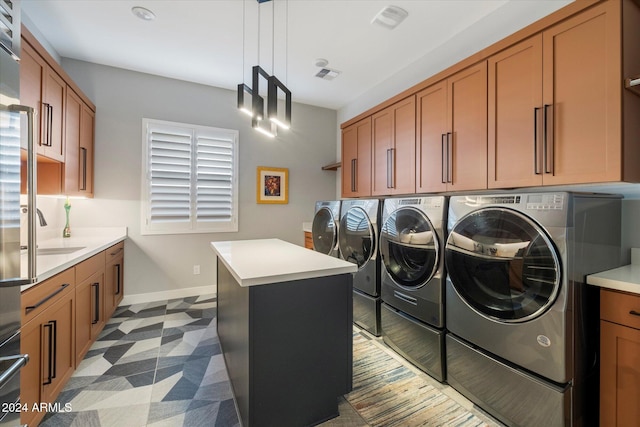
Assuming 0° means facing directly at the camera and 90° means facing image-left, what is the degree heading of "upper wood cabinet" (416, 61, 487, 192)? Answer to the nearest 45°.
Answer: approximately 45°

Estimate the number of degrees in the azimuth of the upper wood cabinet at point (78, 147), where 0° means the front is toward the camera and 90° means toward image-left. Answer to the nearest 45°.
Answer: approximately 270°

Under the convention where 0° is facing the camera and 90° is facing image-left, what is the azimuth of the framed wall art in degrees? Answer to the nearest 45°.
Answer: approximately 0°

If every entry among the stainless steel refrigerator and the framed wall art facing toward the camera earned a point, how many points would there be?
1

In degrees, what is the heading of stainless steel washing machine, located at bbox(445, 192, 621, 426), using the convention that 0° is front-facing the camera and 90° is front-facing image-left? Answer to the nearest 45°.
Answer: approximately 45°

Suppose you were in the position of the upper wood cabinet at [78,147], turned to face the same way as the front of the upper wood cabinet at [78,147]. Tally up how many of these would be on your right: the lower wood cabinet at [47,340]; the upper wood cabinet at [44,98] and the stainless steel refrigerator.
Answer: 3

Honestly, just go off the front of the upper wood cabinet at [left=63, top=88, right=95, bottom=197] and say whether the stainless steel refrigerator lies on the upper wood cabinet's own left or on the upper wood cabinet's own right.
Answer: on the upper wood cabinet's own right

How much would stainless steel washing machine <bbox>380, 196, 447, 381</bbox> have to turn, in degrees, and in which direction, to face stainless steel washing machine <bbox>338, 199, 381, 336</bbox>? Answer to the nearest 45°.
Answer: approximately 90° to its right

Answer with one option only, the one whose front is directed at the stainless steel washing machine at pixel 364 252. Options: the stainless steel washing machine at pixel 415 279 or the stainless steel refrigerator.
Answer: the stainless steel refrigerator

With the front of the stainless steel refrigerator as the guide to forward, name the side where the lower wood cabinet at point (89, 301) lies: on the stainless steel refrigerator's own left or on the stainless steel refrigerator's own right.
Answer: on the stainless steel refrigerator's own left
